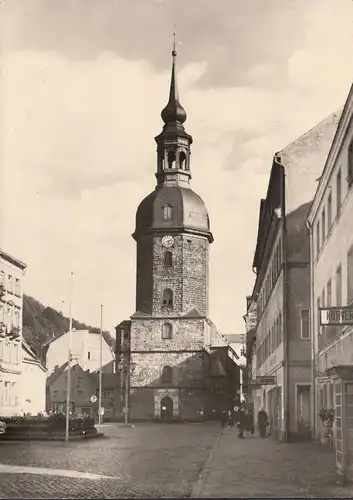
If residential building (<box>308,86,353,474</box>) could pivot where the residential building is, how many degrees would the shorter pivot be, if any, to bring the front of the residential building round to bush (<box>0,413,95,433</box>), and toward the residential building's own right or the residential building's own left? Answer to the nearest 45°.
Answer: approximately 45° to the residential building's own right

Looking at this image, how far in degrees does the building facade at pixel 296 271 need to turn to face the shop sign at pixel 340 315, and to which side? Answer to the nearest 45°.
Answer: approximately 90° to its left

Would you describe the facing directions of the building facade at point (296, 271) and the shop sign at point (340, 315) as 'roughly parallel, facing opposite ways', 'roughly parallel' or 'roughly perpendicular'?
roughly perpendicular

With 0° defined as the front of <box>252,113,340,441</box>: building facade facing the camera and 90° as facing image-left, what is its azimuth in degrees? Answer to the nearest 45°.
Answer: approximately 90°

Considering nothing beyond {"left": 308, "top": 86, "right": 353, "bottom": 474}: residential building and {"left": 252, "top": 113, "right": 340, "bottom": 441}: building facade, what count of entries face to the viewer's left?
2

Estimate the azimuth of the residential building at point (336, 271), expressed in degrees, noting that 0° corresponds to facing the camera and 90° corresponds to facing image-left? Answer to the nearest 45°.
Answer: approximately 90°

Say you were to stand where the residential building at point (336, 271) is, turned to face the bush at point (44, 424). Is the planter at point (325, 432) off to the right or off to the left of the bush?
right

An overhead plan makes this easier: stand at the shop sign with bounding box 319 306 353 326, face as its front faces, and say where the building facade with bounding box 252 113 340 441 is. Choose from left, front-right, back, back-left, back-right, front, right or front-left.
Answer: back

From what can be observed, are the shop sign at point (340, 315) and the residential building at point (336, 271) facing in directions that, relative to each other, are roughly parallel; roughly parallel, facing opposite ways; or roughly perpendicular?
roughly perpendicular

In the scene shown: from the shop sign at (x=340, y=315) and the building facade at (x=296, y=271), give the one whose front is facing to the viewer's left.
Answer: the building facade

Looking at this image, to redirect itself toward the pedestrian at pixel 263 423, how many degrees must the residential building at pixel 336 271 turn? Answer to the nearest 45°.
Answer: approximately 90° to its right
